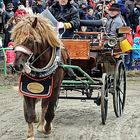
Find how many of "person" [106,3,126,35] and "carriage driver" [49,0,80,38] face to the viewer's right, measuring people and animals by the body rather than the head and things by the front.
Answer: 0

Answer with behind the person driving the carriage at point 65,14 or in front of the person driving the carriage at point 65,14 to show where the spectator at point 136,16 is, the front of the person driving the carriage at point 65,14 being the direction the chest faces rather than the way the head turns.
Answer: behind

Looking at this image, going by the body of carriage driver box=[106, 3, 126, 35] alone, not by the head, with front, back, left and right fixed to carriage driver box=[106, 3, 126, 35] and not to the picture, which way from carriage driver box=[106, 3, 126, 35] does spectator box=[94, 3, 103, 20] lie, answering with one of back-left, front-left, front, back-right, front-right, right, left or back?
back-right

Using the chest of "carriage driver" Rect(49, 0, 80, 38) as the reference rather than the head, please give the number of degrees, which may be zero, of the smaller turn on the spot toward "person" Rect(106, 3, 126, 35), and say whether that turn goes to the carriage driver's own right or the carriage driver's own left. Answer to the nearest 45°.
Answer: approximately 135° to the carriage driver's own left

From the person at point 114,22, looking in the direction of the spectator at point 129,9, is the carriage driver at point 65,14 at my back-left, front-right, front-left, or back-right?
back-left

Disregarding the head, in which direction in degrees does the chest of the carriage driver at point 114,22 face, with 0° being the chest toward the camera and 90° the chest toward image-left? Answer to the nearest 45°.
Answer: approximately 45°

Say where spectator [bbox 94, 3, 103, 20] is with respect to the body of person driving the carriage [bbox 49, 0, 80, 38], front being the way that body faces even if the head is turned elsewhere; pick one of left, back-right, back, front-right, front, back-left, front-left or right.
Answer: back

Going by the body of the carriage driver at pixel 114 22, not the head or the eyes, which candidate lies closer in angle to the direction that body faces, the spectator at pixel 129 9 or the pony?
the pony

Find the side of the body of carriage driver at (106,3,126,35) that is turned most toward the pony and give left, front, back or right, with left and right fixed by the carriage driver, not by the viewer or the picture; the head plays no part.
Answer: front
